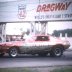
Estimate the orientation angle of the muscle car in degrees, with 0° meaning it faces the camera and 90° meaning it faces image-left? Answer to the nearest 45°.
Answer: approximately 90°

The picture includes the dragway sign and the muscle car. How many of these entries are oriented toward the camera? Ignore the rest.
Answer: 1

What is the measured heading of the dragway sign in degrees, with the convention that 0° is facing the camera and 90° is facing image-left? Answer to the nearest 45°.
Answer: approximately 0°

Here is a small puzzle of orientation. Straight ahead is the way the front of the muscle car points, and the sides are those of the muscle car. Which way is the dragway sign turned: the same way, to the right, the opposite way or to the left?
to the left

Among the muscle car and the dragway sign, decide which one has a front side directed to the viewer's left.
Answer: the muscle car
